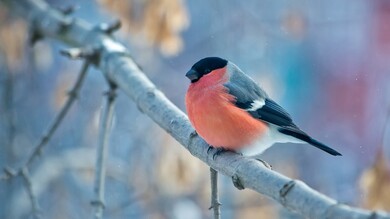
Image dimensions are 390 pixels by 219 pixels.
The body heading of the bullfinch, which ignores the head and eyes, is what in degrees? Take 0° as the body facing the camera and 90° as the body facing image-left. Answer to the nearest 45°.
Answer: approximately 90°

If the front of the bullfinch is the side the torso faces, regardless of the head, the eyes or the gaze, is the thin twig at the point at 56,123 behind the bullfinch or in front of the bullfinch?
in front

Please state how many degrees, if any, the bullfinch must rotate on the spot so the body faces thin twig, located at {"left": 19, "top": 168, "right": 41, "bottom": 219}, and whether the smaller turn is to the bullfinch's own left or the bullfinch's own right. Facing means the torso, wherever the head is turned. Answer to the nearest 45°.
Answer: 0° — it already faces it
